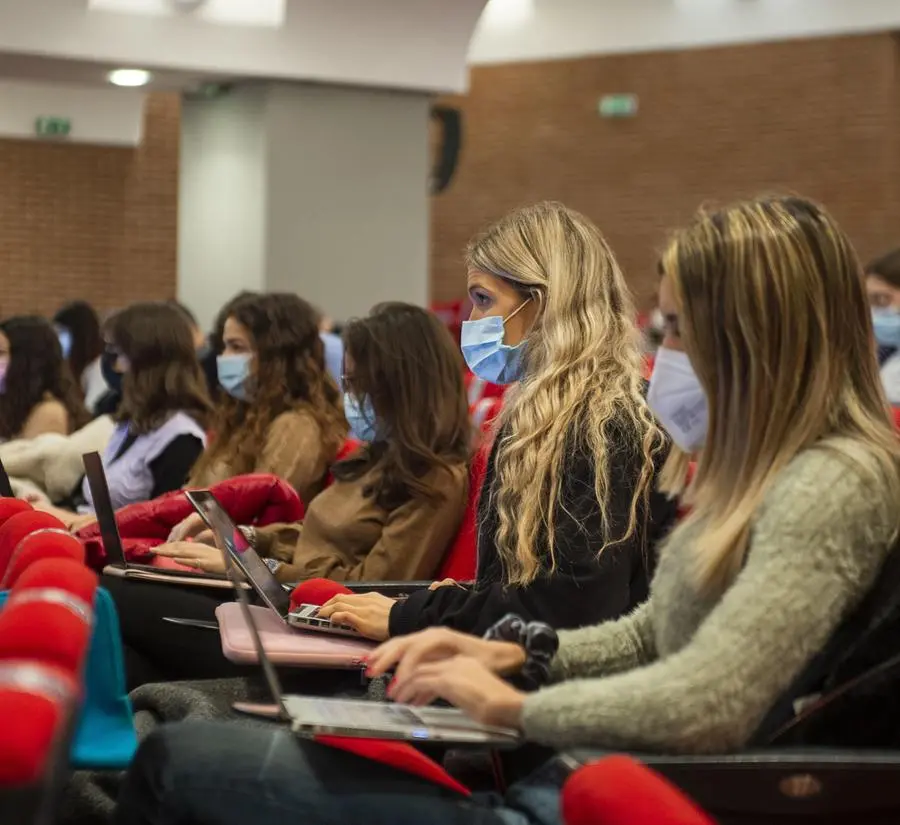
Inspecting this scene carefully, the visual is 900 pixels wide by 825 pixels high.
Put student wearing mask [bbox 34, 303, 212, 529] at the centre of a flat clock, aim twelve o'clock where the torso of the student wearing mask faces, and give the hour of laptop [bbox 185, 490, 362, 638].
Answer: The laptop is roughly at 9 o'clock from the student wearing mask.

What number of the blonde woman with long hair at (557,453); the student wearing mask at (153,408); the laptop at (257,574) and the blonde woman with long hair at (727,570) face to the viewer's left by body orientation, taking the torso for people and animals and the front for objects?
3

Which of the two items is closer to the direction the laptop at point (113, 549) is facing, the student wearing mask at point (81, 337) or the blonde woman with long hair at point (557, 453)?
the blonde woman with long hair

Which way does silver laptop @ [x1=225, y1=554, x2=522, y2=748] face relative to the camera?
to the viewer's right

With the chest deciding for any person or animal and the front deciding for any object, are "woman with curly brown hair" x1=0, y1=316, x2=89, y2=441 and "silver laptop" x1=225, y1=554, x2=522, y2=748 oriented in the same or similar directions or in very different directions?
very different directions

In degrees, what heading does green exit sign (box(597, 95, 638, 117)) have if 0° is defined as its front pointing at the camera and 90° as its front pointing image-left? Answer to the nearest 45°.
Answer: approximately 0°

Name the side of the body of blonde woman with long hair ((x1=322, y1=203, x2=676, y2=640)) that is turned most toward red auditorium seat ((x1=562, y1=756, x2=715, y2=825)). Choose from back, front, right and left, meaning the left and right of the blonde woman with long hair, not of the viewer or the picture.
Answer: left

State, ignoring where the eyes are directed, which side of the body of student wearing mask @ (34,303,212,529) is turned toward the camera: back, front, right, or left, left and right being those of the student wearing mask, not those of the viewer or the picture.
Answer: left

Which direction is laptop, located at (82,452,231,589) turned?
to the viewer's right

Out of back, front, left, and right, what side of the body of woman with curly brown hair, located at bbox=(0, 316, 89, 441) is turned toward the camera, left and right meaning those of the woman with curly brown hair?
left
